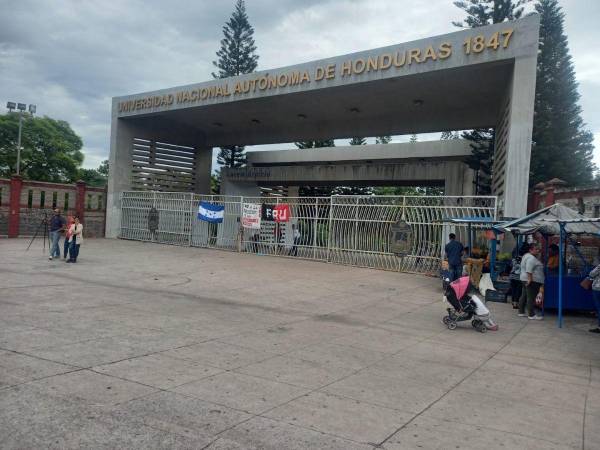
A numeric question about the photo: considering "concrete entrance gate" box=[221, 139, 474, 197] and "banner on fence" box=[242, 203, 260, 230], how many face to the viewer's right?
0

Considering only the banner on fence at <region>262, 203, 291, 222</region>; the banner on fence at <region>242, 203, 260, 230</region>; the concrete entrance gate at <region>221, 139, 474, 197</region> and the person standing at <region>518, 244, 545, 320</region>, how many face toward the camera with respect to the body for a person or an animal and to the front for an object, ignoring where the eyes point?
3

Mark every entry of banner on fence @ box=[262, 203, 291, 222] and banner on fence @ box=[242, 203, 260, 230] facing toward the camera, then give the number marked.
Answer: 2

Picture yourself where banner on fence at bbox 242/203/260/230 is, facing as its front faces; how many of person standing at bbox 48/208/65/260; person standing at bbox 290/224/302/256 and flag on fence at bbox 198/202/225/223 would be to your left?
1

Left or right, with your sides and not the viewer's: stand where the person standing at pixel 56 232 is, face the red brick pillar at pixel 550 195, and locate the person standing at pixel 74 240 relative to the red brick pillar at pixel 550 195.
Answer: right

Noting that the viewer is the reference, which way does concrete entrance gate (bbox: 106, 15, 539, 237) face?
facing the viewer and to the left of the viewer

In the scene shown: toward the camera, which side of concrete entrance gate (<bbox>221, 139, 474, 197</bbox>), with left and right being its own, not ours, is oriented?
front
